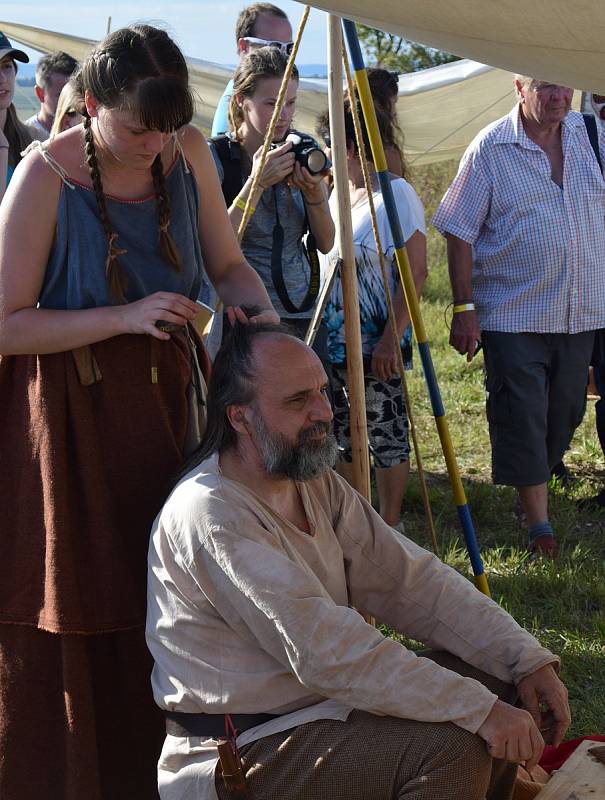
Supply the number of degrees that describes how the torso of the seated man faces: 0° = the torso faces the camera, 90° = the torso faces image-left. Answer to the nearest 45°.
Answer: approximately 315°

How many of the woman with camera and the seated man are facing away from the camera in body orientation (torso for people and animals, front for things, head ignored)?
0

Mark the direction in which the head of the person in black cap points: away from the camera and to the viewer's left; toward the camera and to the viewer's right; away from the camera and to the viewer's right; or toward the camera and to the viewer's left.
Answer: toward the camera and to the viewer's right

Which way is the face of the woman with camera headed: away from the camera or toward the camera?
toward the camera

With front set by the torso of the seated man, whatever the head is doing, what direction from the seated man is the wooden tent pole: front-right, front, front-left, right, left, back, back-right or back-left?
back-left

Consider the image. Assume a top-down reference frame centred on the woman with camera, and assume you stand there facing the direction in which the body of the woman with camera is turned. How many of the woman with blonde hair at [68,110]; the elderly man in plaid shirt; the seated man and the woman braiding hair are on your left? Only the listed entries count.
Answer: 1

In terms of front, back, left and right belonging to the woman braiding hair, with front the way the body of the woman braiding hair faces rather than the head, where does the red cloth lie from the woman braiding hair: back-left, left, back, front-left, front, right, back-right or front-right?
front-left

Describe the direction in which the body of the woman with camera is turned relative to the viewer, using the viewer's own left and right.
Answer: facing the viewer and to the right of the viewer

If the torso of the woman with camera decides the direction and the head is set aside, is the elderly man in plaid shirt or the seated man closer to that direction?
the seated man

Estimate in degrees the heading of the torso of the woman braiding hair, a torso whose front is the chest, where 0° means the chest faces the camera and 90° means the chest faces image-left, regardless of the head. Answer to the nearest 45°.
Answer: approximately 315°

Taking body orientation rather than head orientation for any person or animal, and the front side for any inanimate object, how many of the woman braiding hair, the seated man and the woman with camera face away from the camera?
0

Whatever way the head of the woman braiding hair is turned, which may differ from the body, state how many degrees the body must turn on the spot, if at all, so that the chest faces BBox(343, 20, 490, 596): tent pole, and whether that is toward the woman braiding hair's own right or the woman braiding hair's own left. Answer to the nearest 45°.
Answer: approximately 90° to the woman braiding hair's own left

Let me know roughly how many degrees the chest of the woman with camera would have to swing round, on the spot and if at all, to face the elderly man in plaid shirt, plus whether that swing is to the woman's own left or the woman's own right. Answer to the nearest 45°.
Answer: approximately 90° to the woman's own left

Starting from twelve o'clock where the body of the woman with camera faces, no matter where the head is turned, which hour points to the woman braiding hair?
The woman braiding hair is roughly at 2 o'clock from the woman with camera.
